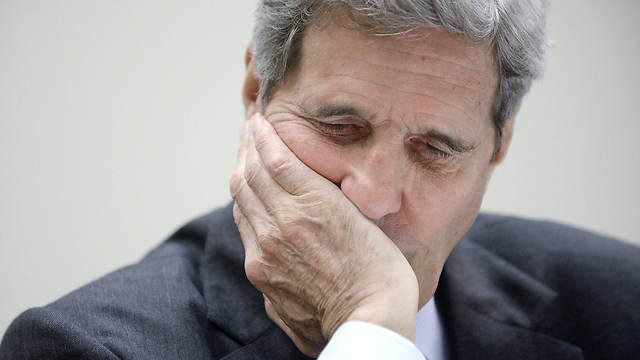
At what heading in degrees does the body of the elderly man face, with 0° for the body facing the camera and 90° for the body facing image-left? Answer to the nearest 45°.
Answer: approximately 0°
